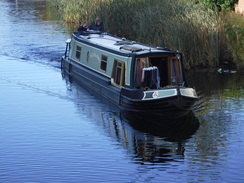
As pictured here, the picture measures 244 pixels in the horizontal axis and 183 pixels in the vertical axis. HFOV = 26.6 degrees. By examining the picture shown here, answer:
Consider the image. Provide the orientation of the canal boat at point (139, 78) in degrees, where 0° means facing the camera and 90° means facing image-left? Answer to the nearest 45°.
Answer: approximately 315°
